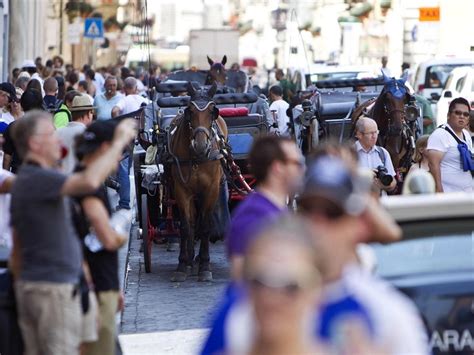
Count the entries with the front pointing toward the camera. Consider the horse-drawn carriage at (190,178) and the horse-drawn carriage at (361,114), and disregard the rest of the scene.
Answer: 2

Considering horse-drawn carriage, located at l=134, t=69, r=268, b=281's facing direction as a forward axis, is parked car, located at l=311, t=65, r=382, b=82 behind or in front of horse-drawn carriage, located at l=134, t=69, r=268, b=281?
behind

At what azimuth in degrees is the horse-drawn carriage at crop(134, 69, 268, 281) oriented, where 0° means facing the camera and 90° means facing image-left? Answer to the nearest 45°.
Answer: approximately 0°

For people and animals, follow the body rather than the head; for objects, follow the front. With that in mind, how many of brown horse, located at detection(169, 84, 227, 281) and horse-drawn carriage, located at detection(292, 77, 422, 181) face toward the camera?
2

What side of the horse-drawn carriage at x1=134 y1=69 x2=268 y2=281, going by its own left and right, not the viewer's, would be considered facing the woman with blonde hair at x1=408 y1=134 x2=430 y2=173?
left

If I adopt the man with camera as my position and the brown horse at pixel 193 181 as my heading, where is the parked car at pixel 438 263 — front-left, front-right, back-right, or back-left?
back-left

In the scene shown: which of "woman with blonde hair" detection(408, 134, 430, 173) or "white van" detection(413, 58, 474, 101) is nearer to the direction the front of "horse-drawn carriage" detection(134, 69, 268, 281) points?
the woman with blonde hair
